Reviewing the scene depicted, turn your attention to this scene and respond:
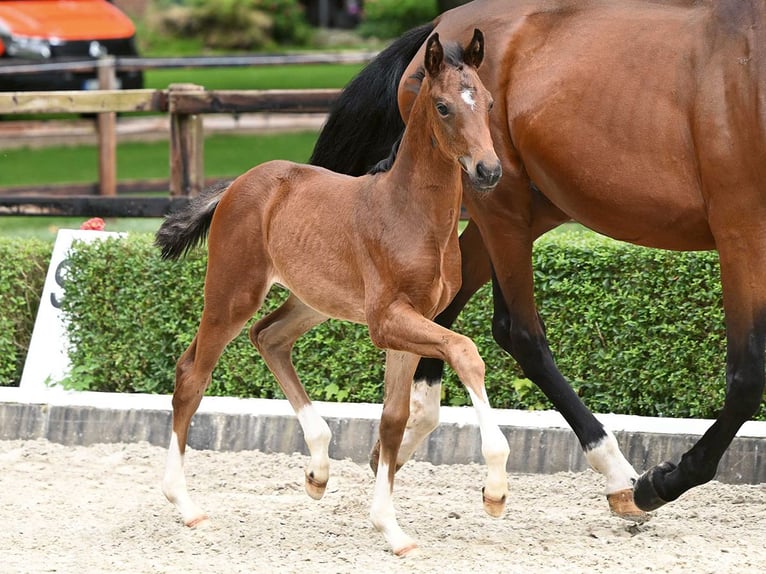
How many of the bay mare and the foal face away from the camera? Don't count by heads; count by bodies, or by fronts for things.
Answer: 0

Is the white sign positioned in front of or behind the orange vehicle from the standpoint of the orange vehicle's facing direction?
in front

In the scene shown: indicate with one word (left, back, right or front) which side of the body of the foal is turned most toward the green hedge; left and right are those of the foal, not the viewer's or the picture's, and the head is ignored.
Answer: left

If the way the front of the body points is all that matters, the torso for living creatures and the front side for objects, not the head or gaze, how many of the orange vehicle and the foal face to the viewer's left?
0

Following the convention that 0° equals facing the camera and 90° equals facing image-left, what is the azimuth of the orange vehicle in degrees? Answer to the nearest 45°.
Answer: approximately 315°

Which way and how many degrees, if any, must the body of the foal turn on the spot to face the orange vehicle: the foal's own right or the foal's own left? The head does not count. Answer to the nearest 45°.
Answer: approximately 135° to the foal's own left
